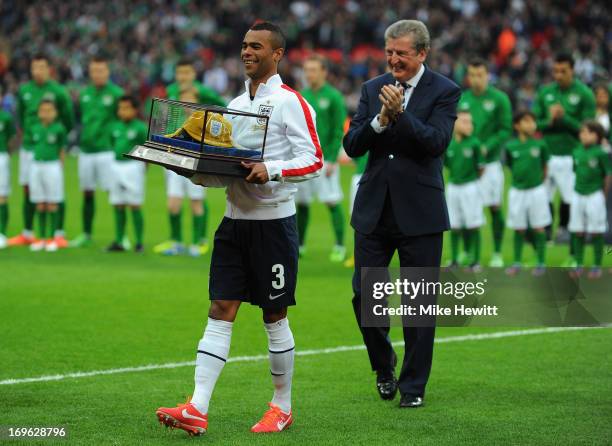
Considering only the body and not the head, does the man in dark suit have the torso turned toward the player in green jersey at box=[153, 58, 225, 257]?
no

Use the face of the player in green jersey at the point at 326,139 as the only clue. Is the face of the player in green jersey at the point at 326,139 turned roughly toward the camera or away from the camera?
toward the camera

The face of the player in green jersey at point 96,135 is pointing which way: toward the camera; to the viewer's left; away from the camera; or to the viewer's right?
toward the camera

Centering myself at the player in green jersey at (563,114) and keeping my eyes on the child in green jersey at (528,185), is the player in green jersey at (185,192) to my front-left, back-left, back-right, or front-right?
front-right

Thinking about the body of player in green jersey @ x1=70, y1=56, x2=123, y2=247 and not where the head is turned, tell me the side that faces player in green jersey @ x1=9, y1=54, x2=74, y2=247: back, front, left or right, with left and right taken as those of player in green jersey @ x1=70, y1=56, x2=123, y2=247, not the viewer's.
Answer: right

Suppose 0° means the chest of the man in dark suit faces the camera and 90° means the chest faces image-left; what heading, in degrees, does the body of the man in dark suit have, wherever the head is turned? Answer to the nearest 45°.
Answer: approximately 45°

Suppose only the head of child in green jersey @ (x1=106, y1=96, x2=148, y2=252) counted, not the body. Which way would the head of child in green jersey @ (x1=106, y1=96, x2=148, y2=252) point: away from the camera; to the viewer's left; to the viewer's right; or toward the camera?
toward the camera

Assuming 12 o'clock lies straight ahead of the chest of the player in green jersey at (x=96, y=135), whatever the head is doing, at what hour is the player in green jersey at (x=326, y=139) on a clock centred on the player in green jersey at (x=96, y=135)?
the player in green jersey at (x=326, y=139) is roughly at 10 o'clock from the player in green jersey at (x=96, y=135).

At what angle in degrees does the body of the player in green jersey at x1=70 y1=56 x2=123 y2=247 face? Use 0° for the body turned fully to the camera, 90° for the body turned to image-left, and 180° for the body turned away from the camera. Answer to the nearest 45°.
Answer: approximately 0°

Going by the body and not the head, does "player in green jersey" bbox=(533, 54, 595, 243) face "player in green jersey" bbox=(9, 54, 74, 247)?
no

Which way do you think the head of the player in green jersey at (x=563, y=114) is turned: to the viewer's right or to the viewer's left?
to the viewer's left

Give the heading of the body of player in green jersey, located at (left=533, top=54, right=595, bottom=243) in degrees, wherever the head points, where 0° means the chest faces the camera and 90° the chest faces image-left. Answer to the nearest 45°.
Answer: approximately 0°

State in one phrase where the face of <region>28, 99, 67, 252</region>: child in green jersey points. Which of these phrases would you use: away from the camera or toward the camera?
toward the camera

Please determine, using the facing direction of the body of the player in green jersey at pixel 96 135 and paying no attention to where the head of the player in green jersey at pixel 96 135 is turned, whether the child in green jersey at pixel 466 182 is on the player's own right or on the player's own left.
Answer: on the player's own left

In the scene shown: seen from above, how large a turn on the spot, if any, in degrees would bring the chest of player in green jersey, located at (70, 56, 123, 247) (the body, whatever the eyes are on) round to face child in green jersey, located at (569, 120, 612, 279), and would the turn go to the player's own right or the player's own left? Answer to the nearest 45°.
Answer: approximately 45° to the player's own left

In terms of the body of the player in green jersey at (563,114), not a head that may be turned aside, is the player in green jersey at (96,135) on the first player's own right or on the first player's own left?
on the first player's own right

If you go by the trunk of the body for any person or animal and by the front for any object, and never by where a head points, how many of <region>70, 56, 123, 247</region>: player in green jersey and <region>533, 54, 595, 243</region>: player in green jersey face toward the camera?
2
